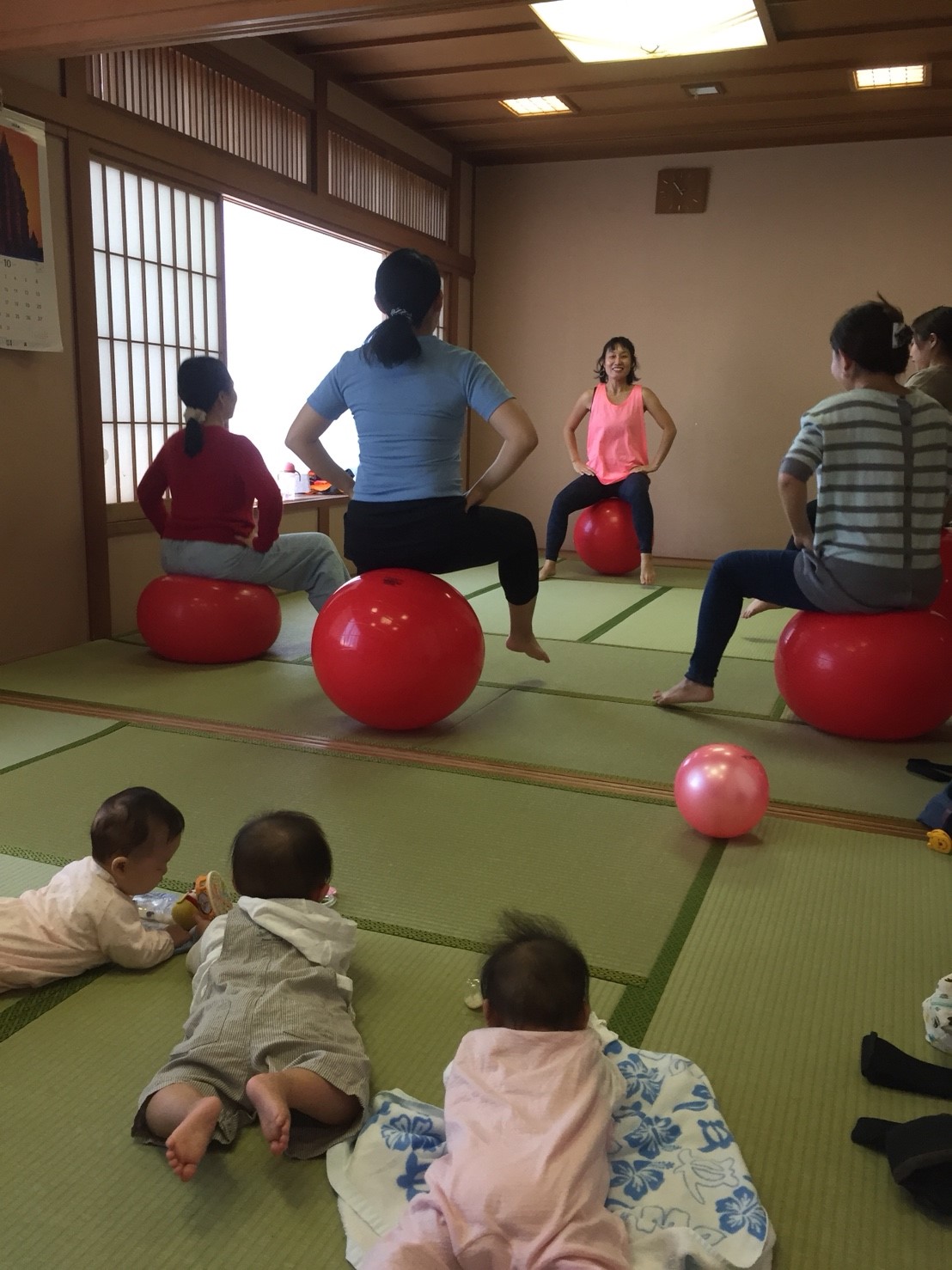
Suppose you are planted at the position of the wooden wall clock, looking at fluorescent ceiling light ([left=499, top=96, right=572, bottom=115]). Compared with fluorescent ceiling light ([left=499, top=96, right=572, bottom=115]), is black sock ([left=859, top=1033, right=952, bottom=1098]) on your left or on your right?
left

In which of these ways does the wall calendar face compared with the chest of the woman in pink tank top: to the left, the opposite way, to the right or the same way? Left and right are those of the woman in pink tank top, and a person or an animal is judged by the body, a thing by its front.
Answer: to the left

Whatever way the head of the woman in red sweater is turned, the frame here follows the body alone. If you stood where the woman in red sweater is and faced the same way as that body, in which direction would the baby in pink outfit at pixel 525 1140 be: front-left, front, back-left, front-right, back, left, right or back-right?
back-right

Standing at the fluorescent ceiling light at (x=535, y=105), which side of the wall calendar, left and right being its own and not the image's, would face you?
left

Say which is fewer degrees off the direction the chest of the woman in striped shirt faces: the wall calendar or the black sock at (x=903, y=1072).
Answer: the wall calendar

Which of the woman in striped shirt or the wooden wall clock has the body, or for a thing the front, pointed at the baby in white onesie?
the wooden wall clock

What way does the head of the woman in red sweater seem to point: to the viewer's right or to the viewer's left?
to the viewer's right

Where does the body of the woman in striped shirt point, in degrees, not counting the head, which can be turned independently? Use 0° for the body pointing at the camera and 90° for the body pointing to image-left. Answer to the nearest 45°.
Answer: approximately 135°

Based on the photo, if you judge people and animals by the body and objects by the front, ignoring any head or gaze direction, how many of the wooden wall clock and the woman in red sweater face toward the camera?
1

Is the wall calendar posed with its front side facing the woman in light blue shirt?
yes

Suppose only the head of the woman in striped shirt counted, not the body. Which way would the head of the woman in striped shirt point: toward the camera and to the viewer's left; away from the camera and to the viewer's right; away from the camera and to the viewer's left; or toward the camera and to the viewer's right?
away from the camera and to the viewer's left

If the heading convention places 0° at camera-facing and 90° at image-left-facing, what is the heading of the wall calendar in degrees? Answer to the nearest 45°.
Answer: approximately 315°

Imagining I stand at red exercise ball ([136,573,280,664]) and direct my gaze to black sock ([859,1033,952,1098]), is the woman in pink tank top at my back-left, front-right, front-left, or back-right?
back-left

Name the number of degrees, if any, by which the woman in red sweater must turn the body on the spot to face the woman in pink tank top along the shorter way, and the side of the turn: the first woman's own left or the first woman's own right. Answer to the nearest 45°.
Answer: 0° — they already face them

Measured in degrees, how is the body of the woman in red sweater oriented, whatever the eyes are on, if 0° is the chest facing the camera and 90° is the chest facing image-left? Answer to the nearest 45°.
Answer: approximately 225°
